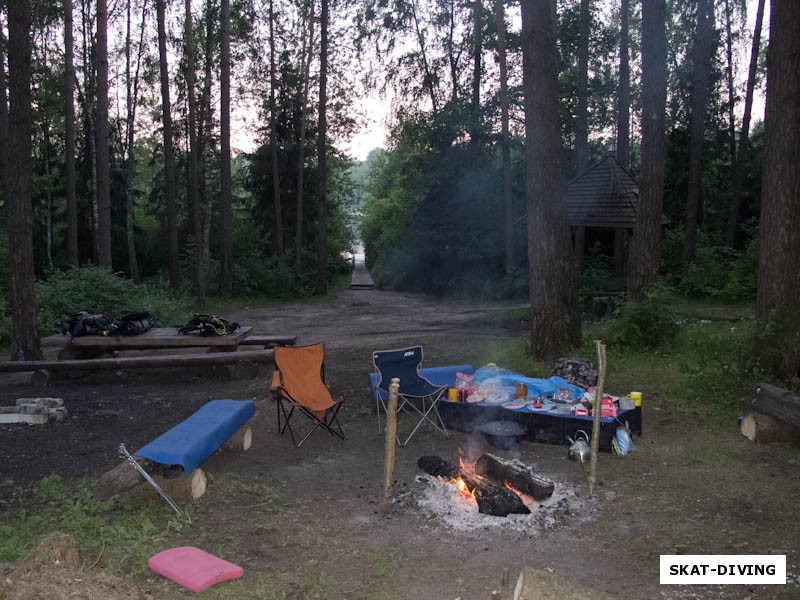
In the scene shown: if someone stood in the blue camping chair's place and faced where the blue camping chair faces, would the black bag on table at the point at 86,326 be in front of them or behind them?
behind

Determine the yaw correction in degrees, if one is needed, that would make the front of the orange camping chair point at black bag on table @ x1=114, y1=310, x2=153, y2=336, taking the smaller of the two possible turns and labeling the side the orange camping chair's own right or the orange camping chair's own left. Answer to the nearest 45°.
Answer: approximately 180°

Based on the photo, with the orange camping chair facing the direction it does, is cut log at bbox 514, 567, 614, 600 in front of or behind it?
in front

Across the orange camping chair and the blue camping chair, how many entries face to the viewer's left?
0

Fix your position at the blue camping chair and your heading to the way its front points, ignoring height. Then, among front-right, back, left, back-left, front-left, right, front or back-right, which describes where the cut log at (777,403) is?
front-left

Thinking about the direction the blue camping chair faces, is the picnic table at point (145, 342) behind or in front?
behind

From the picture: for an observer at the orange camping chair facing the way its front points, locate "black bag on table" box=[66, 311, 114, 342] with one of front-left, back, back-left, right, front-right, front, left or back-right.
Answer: back

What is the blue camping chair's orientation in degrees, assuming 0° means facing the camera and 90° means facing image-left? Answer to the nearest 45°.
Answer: approximately 315°

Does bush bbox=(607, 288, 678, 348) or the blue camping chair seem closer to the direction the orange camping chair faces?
the blue camping chair

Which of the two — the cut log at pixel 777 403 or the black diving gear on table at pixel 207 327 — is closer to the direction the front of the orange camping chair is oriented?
the cut log

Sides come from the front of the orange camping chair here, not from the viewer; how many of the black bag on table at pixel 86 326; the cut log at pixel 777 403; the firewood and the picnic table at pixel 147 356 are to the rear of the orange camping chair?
2

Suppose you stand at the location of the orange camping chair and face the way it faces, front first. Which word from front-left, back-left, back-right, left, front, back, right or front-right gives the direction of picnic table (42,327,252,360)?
back

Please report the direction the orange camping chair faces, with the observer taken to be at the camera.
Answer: facing the viewer and to the right of the viewer

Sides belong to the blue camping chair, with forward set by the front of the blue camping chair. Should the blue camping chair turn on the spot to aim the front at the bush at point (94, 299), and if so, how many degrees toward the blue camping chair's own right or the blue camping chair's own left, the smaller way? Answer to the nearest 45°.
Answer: approximately 180°
